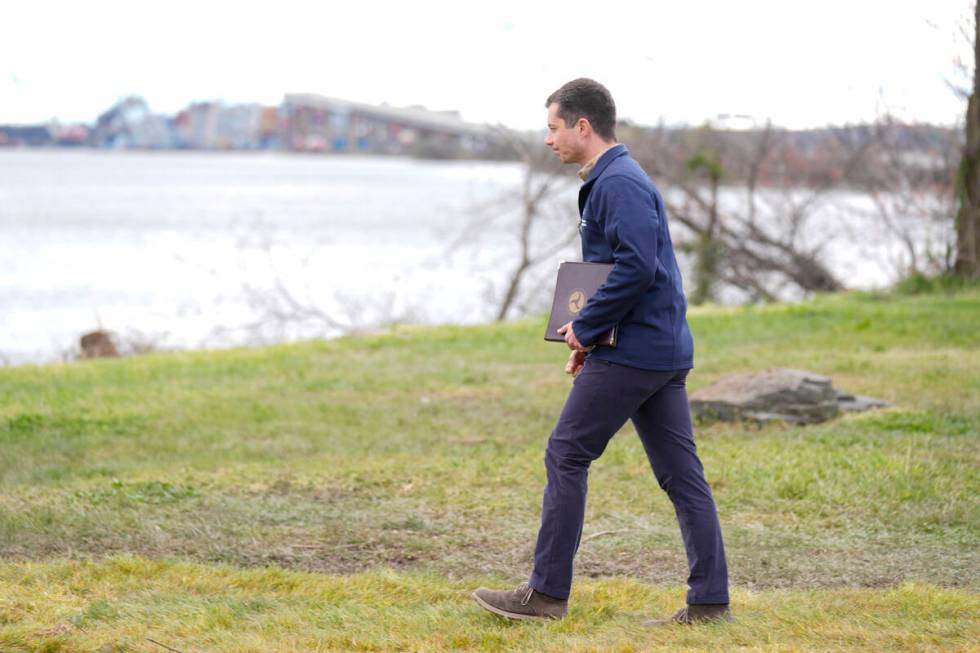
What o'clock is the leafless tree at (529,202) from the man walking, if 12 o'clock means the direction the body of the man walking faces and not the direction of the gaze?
The leafless tree is roughly at 3 o'clock from the man walking.

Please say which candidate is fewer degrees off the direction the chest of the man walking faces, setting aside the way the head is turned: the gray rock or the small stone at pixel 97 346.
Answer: the small stone

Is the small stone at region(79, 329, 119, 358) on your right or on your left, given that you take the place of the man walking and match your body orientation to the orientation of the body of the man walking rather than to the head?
on your right

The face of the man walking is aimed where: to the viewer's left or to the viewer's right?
to the viewer's left

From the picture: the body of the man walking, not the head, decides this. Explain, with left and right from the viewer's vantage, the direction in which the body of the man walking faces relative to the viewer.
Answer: facing to the left of the viewer
